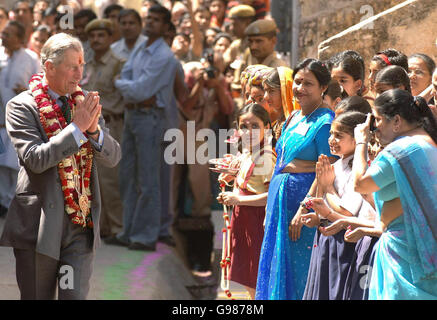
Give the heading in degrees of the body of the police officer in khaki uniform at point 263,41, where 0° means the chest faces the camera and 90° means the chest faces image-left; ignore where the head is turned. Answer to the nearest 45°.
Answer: approximately 45°

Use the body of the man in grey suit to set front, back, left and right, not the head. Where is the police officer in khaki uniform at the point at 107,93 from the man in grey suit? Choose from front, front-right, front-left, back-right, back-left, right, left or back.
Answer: back-left

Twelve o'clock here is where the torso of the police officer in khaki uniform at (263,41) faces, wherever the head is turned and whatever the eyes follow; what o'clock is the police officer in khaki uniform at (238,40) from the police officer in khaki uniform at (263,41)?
the police officer in khaki uniform at (238,40) is roughly at 4 o'clock from the police officer in khaki uniform at (263,41).

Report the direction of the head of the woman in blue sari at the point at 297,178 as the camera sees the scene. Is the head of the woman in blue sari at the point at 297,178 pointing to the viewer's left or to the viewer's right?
to the viewer's left

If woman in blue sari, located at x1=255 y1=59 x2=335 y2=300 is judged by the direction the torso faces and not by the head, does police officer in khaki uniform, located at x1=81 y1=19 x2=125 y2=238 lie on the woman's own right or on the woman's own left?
on the woman's own right

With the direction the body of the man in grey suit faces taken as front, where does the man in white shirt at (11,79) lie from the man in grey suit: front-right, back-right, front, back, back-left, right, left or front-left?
back-left

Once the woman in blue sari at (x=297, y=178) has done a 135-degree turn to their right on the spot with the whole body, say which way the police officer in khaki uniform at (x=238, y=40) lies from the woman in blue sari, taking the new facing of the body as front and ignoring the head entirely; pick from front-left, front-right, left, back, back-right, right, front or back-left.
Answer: front

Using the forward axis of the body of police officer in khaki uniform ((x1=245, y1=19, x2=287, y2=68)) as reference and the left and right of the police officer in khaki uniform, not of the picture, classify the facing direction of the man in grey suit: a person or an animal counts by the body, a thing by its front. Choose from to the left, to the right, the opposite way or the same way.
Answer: to the left

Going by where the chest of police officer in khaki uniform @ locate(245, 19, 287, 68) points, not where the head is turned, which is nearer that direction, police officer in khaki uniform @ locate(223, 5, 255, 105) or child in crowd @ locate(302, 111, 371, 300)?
the child in crowd

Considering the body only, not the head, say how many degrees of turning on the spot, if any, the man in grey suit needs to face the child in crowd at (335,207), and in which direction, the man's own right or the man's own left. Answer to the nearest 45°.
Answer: approximately 45° to the man's own left
